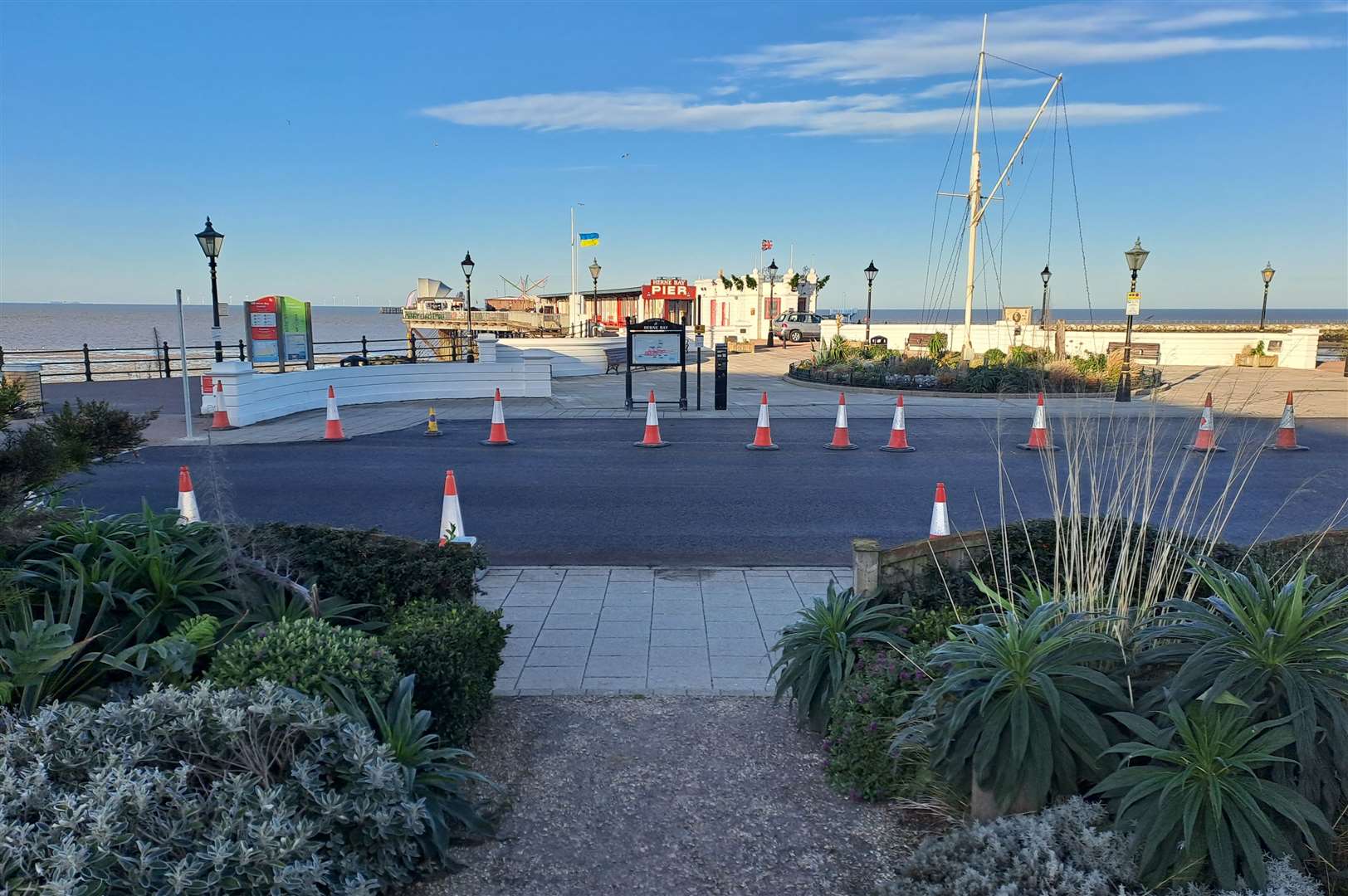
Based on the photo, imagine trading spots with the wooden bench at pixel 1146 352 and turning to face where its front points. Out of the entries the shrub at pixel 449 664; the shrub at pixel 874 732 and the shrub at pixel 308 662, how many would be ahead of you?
3

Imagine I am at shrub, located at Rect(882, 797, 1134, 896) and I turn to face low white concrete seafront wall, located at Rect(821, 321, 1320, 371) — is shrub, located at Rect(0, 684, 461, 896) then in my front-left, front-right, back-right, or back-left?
back-left

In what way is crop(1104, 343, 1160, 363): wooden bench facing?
toward the camera

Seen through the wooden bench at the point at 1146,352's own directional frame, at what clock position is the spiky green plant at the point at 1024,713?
The spiky green plant is roughly at 12 o'clock from the wooden bench.

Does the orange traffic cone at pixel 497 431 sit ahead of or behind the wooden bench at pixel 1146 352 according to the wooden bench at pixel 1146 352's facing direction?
ahead

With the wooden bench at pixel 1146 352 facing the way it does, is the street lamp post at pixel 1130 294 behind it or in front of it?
in front

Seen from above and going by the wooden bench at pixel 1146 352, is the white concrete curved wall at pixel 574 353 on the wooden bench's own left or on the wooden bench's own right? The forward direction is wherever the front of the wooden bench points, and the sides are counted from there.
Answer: on the wooden bench's own right

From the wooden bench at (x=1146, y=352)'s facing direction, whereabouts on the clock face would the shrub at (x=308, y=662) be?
The shrub is roughly at 12 o'clock from the wooden bench.

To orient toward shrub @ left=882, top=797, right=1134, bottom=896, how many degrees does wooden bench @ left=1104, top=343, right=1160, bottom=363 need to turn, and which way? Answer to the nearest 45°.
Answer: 0° — it already faces it

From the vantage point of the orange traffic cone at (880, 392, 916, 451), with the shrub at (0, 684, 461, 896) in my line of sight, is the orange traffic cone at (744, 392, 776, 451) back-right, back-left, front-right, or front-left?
front-right

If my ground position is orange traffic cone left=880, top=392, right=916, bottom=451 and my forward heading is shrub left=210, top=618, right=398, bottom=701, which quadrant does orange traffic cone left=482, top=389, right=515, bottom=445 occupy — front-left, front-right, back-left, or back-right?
front-right

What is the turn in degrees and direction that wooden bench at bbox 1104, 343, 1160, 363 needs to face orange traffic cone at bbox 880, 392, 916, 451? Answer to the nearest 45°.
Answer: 0° — it already faces it

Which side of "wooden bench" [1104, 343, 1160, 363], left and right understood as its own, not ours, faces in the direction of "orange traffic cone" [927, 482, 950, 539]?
front

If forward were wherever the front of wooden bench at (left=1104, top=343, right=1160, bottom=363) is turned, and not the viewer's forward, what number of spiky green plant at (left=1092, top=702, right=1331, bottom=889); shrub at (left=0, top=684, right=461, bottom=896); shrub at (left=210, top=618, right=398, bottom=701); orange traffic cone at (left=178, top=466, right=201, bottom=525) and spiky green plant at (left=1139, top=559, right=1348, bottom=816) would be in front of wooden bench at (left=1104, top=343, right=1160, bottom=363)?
5

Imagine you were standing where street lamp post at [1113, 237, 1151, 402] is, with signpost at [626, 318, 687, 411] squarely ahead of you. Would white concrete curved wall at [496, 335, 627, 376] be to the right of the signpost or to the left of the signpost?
right

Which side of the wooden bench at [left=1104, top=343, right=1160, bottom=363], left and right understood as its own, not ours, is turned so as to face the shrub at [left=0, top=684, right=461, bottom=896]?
front

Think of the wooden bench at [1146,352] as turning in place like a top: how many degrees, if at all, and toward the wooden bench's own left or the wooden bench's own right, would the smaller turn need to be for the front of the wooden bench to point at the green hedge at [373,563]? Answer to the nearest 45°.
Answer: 0° — it already faces it

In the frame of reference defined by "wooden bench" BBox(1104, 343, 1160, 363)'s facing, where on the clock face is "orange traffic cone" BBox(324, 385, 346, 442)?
The orange traffic cone is roughly at 1 o'clock from the wooden bench.

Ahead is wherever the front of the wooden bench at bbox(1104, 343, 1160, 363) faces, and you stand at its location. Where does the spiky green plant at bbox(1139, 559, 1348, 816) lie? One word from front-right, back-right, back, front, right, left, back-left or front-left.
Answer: front

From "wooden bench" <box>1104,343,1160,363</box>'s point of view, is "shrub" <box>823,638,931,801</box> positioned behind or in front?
in front
